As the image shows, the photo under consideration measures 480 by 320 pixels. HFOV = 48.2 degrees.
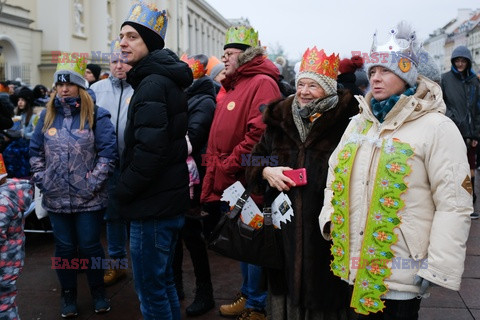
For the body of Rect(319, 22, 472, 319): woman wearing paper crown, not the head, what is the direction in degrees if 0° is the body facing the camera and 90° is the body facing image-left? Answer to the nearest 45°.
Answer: approximately 45°

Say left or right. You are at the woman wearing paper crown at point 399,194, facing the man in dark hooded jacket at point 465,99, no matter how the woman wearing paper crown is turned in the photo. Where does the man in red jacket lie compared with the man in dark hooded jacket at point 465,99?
left

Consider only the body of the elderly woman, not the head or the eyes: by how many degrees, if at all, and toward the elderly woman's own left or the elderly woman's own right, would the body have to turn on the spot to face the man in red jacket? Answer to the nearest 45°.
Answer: approximately 90° to the elderly woman's own right

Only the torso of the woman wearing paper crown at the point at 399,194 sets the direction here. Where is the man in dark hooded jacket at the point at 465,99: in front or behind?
behind

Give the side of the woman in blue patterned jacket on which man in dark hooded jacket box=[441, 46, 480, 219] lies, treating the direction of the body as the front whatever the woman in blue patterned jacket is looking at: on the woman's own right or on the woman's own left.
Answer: on the woman's own left

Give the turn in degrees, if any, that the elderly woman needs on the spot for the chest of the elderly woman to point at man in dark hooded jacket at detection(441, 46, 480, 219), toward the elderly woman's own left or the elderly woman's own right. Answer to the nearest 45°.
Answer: approximately 180°
